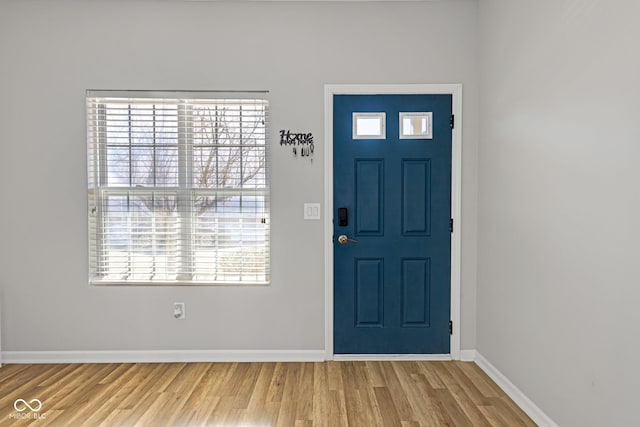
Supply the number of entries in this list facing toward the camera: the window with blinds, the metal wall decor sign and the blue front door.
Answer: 3

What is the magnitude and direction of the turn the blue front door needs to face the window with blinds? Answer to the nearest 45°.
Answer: approximately 90° to its right

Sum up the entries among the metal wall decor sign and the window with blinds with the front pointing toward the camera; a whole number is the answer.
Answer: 2

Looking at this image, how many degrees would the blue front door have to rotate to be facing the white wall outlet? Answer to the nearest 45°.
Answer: approximately 90° to its right

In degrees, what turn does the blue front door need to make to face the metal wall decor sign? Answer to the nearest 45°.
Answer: approximately 90° to its right

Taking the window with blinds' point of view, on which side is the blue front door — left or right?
on its left

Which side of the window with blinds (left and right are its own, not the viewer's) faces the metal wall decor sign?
left

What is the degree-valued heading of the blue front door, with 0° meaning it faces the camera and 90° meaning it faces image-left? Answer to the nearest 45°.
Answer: approximately 0°

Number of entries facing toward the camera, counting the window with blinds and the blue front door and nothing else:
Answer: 2
